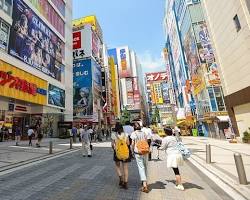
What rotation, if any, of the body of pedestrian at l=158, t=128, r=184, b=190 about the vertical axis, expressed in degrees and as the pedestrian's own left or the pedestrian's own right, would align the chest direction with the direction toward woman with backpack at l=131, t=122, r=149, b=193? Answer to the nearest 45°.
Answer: approximately 45° to the pedestrian's own left

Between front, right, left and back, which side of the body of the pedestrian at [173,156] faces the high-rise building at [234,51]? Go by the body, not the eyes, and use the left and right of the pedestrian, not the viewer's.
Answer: right

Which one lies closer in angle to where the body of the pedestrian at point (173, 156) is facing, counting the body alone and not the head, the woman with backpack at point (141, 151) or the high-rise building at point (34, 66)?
the high-rise building

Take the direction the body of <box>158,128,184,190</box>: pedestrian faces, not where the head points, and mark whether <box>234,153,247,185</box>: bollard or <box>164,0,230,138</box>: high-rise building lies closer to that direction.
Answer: the high-rise building

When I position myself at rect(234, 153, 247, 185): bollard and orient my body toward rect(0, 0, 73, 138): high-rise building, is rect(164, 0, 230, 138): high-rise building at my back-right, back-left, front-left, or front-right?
front-right

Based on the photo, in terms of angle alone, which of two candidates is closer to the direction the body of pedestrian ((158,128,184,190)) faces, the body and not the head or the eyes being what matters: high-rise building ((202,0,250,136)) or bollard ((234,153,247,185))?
the high-rise building

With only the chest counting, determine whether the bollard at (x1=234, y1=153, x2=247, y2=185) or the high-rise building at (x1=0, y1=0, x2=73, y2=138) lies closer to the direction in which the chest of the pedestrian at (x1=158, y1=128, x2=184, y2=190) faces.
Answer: the high-rise building

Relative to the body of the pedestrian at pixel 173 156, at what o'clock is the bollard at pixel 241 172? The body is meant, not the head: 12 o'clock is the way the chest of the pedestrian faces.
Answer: The bollard is roughly at 4 o'clock from the pedestrian.

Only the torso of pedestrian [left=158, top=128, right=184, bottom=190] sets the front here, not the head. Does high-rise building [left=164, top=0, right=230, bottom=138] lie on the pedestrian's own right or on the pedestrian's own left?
on the pedestrian's own right

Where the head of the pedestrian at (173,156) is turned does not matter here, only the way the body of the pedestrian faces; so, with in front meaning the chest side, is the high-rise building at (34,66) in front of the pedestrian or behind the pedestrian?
in front

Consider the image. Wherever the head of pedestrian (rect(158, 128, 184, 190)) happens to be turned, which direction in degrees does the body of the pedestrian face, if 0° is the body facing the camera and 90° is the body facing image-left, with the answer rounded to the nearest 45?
approximately 135°

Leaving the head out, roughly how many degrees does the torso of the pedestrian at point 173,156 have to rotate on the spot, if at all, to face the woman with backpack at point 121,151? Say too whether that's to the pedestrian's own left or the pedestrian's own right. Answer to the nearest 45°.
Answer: approximately 45° to the pedestrian's own left

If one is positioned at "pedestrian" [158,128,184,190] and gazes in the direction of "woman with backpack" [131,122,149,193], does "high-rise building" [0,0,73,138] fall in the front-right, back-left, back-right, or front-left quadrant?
front-right
